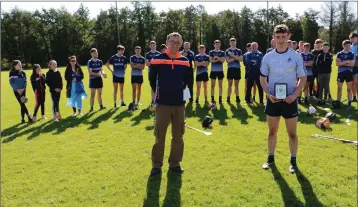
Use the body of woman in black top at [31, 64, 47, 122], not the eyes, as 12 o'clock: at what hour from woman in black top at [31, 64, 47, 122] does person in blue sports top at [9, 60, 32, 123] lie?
person in blue sports top at [9, 60, 32, 123] is roughly at 4 o'clock from woman in black top at [31, 64, 47, 122].

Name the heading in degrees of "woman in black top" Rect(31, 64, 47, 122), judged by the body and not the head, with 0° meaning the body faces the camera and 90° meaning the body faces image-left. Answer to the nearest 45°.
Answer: approximately 315°

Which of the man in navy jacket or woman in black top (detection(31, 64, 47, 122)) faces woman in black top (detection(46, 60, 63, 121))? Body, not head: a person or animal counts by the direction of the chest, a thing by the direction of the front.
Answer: woman in black top (detection(31, 64, 47, 122))

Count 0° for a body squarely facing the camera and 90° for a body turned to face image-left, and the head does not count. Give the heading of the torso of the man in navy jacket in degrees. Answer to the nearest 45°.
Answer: approximately 0°

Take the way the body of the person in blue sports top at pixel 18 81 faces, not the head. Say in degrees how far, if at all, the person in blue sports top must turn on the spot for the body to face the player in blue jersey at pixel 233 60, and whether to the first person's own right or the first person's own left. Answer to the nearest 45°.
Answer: approximately 45° to the first person's own left

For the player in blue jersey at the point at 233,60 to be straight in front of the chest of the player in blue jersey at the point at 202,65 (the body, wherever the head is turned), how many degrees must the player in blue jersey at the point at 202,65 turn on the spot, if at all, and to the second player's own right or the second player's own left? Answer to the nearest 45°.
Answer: approximately 90° to the second player's own left

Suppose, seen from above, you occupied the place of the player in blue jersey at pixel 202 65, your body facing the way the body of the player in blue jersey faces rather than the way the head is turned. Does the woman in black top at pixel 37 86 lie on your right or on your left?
on your right

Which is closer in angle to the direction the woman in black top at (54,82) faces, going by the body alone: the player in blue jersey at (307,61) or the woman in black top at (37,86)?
the player in blue jersey

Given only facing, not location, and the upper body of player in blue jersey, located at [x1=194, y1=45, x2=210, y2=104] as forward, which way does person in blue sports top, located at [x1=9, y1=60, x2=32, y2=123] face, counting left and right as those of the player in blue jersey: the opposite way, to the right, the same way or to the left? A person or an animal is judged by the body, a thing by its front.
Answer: to the left

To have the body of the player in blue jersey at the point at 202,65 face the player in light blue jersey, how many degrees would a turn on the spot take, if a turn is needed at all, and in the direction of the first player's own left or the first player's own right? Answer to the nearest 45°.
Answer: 0° — they already face them
